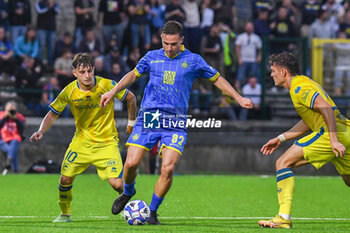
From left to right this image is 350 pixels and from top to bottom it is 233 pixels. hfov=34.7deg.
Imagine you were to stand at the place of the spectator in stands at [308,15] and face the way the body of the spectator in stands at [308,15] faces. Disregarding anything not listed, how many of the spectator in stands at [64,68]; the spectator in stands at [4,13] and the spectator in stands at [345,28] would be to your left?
1

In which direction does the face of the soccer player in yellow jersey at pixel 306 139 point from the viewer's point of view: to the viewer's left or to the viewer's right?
to the viewer's left

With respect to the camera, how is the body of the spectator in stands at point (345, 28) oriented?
toward the camera

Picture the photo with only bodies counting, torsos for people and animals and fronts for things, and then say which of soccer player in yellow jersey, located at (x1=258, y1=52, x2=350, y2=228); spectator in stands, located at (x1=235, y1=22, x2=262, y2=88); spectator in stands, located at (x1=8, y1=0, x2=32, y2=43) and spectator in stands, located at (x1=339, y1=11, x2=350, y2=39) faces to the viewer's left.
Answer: the soccer player in yellow jersey

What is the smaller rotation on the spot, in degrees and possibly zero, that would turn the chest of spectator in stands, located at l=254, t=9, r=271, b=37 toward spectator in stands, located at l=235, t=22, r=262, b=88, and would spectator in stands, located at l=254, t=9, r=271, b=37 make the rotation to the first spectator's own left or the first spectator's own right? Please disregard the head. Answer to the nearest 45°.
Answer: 0° — they already face them

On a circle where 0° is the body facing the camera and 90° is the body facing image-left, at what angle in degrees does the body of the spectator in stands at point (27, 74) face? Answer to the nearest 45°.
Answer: approximately 0°

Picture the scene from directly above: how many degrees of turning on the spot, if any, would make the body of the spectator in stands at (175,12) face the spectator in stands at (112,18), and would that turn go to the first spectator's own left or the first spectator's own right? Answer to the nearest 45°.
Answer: approximately 90° to the first spectator's own right

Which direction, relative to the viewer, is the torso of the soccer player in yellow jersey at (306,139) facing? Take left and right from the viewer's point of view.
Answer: facing to the left of the viewer

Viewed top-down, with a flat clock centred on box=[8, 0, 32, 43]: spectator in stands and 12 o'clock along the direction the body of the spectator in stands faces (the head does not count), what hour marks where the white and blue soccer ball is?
The white and blue soccer ball is roughly at 12 o'clock from the spectator in stands.

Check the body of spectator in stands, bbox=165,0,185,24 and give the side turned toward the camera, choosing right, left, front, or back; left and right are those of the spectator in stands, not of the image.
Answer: front

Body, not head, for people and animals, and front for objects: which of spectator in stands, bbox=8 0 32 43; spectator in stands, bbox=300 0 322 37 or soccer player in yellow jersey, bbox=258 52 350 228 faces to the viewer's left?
the soccer player in yellow jersey

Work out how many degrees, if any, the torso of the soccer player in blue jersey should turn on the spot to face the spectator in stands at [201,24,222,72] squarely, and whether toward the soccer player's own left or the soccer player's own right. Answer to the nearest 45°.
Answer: approximately 180°

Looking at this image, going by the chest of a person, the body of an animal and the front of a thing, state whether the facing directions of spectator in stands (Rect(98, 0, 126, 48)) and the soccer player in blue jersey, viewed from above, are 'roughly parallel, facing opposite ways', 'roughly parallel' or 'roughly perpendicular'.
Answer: roughly parallel

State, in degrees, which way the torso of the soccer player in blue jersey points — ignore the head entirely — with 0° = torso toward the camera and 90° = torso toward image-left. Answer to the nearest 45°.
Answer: approximately 0°
